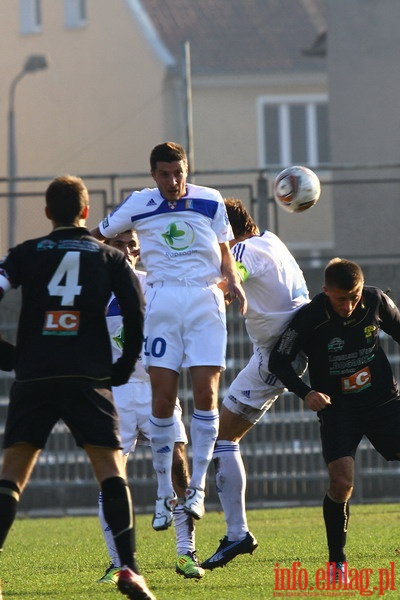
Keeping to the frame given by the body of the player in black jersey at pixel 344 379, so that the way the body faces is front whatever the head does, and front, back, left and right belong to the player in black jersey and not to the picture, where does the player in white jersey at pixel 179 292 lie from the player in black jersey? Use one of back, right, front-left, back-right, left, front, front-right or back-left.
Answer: right

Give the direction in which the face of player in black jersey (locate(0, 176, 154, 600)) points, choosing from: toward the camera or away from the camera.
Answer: away from the camera

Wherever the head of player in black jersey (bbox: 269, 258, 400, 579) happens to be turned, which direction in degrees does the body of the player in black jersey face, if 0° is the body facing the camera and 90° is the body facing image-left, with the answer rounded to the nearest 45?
approximately 0°

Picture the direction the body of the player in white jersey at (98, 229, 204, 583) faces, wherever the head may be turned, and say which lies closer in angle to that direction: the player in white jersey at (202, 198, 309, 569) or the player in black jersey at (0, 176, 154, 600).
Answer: the player in black jersey

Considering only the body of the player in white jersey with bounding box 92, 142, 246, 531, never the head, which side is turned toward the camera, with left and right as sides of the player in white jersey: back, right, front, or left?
front

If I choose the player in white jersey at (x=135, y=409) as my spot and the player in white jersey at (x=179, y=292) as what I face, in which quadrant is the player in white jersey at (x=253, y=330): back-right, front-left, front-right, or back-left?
front-left

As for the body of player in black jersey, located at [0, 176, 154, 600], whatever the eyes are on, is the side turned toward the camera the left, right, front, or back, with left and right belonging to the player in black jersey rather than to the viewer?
back

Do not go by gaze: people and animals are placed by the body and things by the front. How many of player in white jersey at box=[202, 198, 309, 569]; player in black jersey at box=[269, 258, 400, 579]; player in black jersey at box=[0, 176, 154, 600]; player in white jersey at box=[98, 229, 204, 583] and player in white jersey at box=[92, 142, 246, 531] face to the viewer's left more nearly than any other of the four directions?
1

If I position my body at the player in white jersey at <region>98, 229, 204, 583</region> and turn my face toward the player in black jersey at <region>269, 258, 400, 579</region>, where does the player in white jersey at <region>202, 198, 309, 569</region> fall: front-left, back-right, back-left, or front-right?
front-left

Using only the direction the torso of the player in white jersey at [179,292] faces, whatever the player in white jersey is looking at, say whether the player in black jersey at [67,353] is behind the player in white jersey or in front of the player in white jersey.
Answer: in front

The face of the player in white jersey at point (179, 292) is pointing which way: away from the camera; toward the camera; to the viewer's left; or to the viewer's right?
toward the camera

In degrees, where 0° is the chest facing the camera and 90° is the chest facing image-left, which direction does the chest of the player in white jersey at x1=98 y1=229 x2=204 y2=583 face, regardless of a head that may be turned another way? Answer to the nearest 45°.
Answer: approximately 0°

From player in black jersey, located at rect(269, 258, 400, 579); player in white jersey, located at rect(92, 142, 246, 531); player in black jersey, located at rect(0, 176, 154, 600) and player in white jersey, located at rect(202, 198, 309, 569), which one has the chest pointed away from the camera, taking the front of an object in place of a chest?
player in black jersey, located at rect(0, 176, 154, 600)

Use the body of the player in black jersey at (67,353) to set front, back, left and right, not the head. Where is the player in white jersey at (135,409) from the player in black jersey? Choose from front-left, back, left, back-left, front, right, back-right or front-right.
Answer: front
